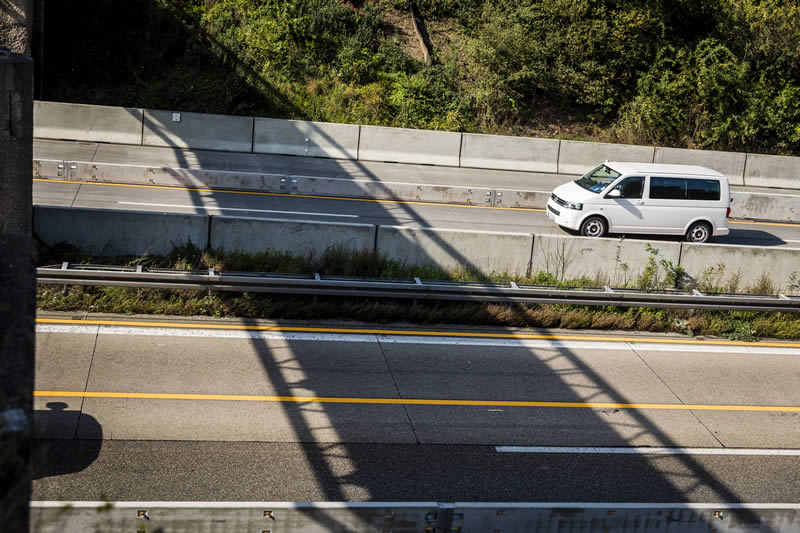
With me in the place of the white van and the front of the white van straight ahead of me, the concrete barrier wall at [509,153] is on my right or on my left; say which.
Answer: on my right

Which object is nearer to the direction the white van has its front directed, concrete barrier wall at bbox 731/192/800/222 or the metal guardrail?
the metal guardrail

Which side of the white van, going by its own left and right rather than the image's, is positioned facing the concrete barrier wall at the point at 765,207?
back

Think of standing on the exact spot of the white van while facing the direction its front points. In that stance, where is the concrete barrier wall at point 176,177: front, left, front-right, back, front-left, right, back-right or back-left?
front-right

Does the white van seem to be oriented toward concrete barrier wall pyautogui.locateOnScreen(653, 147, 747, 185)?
no

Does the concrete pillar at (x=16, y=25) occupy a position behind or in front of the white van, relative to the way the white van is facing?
in front

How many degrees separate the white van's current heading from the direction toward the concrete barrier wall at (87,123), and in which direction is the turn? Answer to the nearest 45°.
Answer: approximately 45° to its right

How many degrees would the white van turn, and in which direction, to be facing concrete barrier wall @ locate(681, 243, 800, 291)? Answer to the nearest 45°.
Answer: approximately 90° to its left

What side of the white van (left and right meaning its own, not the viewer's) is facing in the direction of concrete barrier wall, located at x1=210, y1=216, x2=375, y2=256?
front

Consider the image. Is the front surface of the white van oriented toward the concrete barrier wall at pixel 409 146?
no

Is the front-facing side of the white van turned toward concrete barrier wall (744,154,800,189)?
no

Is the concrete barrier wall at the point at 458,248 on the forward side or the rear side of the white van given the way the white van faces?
on the forward side

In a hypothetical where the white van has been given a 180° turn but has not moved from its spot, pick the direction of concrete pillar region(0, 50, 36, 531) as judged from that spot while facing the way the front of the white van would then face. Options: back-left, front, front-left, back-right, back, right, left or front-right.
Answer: back-right

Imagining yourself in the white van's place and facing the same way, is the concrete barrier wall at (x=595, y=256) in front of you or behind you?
in front

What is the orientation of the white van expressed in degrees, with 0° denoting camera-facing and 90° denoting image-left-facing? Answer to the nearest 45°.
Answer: approximately 45°
